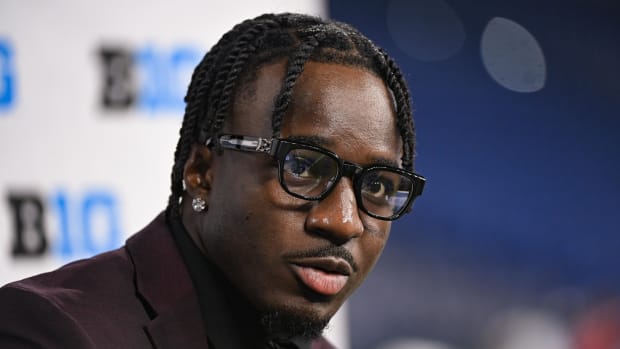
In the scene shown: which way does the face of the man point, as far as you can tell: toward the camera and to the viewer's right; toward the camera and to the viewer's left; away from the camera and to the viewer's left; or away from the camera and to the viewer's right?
toward the camera and to the viewer's right

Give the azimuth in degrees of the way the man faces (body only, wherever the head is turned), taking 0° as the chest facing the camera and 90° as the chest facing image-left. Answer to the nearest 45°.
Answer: approximately 315°
